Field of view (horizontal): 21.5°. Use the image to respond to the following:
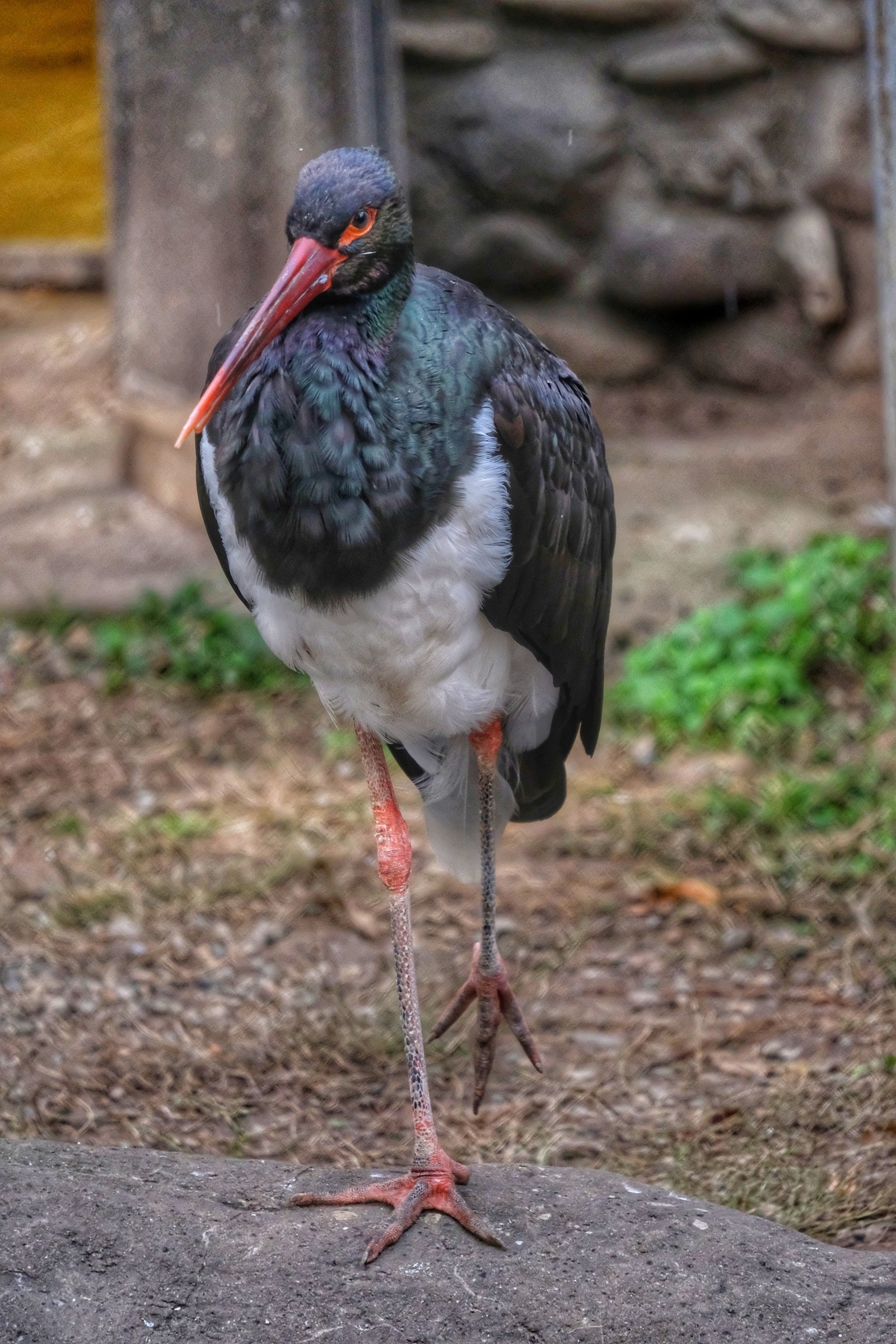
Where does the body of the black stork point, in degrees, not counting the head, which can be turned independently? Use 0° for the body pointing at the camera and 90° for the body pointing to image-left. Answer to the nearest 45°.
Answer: approximately 45°

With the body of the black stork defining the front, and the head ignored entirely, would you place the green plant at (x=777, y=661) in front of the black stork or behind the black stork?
behind

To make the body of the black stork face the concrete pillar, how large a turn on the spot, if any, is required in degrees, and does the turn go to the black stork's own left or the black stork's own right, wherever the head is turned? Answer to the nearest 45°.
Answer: approximately 135° to the black stork's own right

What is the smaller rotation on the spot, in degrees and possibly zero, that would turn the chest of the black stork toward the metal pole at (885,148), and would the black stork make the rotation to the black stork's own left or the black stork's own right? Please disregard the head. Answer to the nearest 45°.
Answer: approximately 180°
